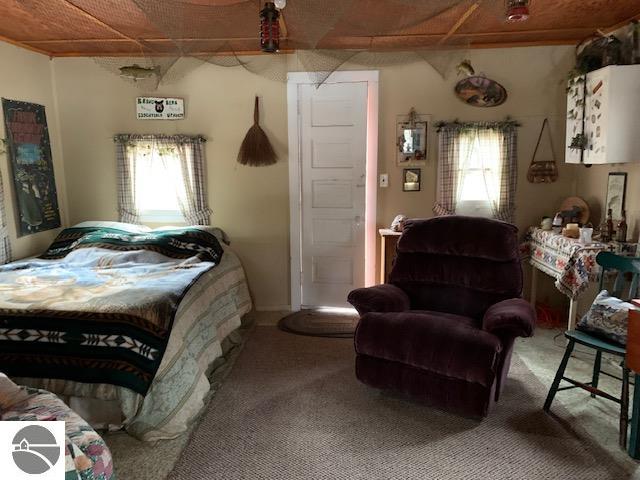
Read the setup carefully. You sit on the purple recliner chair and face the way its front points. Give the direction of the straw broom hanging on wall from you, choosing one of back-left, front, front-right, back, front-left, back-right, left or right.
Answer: right

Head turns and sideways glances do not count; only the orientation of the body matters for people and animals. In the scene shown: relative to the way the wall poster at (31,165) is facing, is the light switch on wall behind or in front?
in front

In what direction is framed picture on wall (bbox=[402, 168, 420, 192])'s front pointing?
toward the camera

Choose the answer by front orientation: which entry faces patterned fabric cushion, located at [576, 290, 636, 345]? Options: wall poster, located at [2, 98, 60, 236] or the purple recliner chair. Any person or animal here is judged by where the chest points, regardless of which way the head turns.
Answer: the wall poster

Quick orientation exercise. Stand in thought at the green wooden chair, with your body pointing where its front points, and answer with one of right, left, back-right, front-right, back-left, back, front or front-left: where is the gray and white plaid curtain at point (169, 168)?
front-right

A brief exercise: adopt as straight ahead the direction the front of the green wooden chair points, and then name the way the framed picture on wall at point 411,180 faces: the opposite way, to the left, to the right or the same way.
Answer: to the left

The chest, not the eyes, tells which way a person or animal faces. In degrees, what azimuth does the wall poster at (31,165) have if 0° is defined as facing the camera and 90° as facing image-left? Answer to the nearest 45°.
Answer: approximately 315°

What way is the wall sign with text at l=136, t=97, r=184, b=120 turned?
toward the camera

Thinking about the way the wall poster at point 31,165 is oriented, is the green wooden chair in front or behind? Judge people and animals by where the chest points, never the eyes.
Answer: in front

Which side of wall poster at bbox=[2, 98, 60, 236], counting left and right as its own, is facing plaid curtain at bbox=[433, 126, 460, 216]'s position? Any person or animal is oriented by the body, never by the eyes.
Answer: front

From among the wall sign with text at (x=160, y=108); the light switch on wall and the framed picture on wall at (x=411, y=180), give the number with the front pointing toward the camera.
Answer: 3

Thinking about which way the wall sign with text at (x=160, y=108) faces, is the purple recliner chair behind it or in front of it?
in front

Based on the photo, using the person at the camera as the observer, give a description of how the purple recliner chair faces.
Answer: facing the viewer and to the left of the viewer

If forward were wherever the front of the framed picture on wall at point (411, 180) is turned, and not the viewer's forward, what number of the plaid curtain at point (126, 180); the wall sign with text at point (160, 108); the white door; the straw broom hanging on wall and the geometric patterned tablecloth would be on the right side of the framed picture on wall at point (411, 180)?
4

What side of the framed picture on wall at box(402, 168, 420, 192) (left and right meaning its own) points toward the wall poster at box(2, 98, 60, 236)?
right

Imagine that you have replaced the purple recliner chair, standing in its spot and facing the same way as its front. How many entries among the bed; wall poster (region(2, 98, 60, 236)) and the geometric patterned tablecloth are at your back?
1

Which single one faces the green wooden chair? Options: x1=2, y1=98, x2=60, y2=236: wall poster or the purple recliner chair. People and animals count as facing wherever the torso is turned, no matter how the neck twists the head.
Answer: the wall poster

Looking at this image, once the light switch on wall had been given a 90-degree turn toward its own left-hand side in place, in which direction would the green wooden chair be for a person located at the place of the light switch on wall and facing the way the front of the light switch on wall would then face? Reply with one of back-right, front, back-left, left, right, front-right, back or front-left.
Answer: front-right

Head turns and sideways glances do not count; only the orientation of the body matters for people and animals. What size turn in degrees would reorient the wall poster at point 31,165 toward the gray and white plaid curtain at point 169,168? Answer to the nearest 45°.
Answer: approximately 45° to its left
